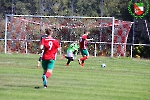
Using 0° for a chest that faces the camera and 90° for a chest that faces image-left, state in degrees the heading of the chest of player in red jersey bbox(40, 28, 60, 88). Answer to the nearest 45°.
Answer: approximately 180°
